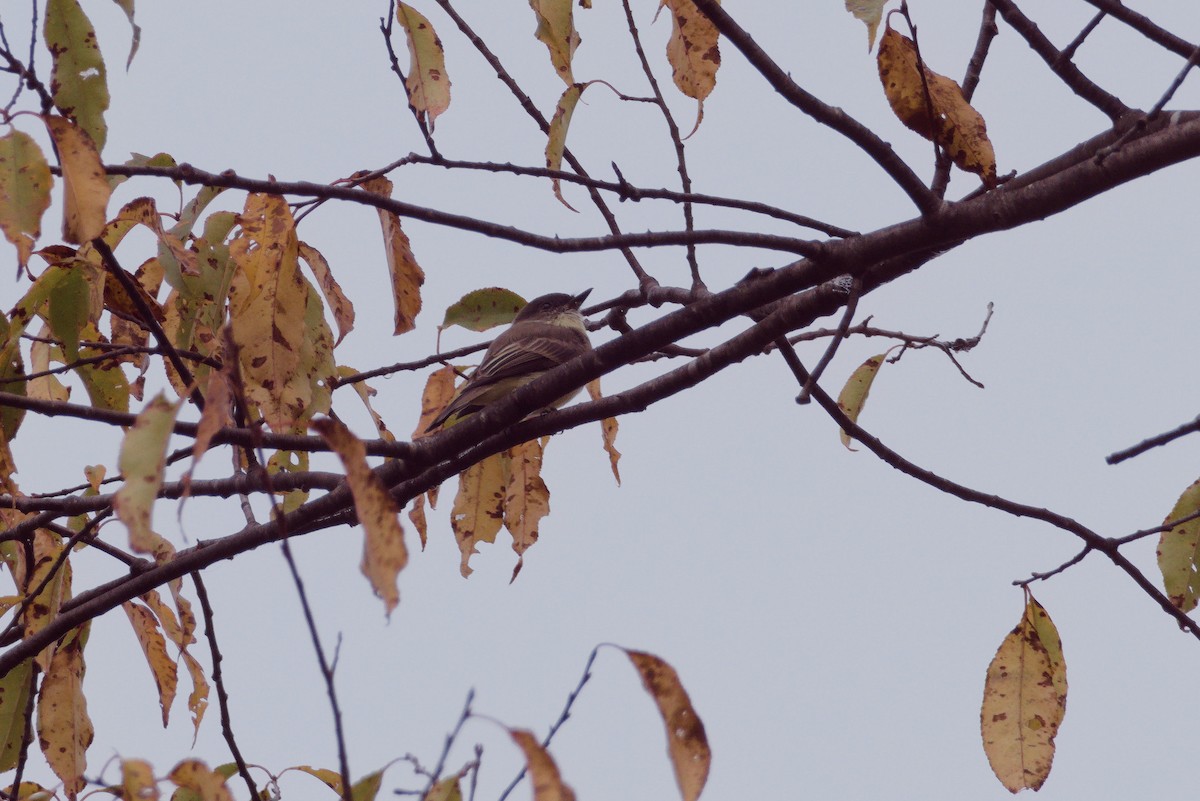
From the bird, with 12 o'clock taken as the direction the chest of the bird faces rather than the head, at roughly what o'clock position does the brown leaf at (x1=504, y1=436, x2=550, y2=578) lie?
The brown leaf is roughly at 3 o'clock from the bird.

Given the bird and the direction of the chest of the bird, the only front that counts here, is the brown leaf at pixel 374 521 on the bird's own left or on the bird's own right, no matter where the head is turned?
on the bird's own right

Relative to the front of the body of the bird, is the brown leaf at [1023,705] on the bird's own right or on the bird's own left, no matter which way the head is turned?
on the bird's own right

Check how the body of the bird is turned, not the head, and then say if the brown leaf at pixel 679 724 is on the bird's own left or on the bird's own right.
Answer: on the bird's own right

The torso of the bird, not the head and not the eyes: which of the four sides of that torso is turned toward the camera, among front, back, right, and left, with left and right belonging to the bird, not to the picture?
right
